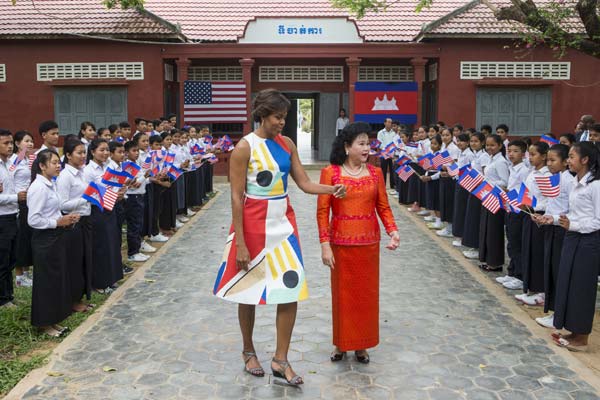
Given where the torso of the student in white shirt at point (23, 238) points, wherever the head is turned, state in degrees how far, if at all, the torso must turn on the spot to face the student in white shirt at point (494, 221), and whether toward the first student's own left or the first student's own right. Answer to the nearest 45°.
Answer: approximately 45° to the first student's own left

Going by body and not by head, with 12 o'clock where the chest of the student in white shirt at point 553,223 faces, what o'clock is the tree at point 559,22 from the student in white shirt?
The tree is roughly at 3 o'clock from the student in white shirt.

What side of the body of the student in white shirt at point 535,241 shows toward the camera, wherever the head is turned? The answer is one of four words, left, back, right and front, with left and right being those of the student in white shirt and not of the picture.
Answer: left

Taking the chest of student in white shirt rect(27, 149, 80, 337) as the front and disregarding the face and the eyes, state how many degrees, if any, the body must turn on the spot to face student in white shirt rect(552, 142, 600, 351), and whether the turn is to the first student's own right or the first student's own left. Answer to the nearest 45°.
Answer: approximately 45° to the first student's own right

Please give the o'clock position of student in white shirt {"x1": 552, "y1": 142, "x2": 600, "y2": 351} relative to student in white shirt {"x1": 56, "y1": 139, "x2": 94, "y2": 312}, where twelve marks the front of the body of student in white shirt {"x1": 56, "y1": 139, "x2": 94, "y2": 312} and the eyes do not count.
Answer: student in white shirt {"x1": 552, "y1": 142, "x2": 600, "y2": 351} is roughly at 1 o'clock from student in white shirt {"x1": 56, "y1": 139, "x2": 94, "y2": 312}.

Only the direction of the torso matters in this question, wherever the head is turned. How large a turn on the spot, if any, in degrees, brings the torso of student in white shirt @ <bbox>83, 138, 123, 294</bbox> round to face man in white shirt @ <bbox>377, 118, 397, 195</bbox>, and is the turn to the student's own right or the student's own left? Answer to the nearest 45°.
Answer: approximately 90° to the student's own left

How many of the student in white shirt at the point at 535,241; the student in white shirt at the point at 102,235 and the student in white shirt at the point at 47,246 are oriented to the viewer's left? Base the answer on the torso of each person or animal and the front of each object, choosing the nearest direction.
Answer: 1

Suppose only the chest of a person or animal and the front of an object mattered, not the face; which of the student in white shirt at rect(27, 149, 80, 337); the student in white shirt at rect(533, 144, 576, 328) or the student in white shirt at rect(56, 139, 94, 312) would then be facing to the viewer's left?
the student in white shirt at rect(533, 144, 576, 328)

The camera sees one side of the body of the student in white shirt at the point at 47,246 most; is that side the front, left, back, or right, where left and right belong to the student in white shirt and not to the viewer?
right

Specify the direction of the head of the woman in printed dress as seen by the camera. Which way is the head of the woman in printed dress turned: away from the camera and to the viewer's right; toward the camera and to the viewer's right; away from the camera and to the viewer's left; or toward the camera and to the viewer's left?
toward the camera and to the viewer's right

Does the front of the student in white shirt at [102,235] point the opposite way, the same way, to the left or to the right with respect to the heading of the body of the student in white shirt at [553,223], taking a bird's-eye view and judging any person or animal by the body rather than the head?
the opposite way

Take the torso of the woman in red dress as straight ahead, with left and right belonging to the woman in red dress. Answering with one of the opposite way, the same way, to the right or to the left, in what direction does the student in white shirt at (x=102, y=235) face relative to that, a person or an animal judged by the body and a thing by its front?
to the left

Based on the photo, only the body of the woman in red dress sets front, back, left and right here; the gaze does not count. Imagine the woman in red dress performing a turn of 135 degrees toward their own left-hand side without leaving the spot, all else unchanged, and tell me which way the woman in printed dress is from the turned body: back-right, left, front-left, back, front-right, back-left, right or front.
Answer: back

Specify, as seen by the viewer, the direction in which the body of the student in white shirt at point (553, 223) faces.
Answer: to the viewer's left

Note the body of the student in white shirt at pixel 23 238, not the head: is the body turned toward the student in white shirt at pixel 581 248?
yes
